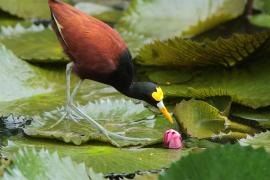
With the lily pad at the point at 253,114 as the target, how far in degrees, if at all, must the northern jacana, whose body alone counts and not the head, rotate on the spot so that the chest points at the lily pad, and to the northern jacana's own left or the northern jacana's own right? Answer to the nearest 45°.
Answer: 0° — it already faces it

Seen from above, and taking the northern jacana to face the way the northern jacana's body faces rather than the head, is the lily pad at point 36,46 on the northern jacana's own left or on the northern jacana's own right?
on the northern jacana's own left

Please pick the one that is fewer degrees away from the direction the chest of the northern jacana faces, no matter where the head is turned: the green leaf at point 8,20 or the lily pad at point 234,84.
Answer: the lily pad

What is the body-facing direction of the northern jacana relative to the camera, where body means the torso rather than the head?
to the viewer's right

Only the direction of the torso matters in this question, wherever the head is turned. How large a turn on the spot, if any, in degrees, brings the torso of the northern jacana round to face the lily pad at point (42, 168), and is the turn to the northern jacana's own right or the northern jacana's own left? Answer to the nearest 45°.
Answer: approximately 90° to the northern jacana's own right

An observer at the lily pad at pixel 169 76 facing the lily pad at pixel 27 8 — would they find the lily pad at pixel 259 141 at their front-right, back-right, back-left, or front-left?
back-left

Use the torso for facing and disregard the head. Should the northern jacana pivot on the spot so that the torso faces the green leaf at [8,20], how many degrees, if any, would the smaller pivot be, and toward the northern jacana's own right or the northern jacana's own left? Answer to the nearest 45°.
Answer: approximately 135° to the northern jacana's own left
